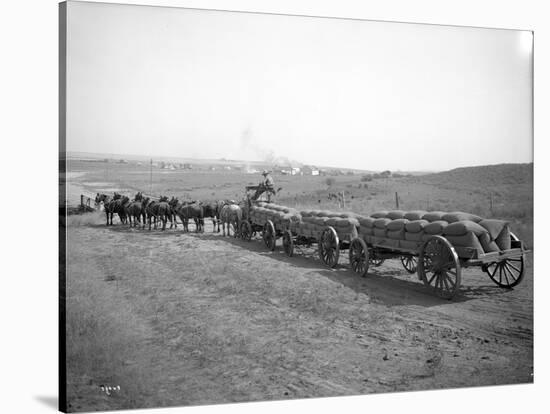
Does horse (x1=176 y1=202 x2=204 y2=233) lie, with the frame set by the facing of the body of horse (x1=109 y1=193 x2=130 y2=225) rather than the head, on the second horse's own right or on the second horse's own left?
on the second horse's own right

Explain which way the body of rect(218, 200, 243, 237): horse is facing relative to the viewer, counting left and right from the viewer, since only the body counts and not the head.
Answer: facing away from the viewer and to the left of the viewer

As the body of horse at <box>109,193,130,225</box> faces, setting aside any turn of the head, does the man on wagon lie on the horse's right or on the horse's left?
on the horse's right

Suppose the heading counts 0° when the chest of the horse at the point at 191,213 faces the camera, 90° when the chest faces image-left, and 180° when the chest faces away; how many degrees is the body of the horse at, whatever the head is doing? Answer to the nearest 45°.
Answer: approximately 135°

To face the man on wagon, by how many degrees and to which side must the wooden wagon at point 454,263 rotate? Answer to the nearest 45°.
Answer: approximately 45° to its left

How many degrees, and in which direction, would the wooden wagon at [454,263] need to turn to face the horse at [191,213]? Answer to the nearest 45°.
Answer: approximately 45° to its left

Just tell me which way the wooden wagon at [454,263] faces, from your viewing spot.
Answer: facing away from the viewer and to the left of the viewer

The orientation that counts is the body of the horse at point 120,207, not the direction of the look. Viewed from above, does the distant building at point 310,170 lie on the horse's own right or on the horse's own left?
on the horse's own right
